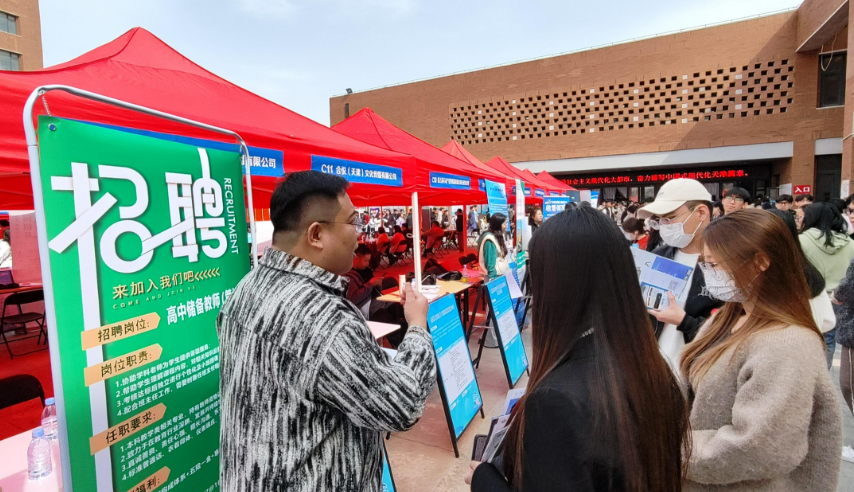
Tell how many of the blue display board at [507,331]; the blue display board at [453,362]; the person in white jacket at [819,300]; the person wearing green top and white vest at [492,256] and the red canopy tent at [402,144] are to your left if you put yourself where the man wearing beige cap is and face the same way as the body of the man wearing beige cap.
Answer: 1

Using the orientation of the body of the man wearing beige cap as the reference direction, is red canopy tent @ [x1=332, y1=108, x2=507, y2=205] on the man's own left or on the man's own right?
on the man's own right

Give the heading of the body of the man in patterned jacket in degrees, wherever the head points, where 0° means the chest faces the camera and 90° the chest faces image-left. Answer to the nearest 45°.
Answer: approximately 225°

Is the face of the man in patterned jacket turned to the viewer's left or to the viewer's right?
to the viewer's right

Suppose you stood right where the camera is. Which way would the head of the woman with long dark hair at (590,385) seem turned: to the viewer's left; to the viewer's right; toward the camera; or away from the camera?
away from the camera

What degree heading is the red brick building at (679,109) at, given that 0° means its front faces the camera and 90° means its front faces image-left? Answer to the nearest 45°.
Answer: approximately 45°

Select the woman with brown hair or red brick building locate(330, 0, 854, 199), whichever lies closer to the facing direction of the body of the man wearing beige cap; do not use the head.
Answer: the woman with brown hair

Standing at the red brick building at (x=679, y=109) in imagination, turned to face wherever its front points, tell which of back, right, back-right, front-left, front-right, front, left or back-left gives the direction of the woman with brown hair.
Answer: front-left

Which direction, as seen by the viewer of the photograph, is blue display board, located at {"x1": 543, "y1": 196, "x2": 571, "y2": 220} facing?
facing the viewer

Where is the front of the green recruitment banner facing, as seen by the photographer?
facing the viewer and to the right of the viewer

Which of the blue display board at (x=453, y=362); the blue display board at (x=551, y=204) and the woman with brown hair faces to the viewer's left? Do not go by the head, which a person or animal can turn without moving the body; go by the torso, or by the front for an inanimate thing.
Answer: the woman with brown hair

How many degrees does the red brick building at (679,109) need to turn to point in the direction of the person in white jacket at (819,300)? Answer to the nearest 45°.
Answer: approximately 45° to its left

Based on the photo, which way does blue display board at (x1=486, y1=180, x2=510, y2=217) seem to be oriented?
toward the camera

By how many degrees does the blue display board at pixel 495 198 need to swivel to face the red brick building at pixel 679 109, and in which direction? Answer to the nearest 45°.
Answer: approximately 135° to its left

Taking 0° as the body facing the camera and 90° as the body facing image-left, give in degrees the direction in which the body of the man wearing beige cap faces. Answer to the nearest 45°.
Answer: approximately 45°
